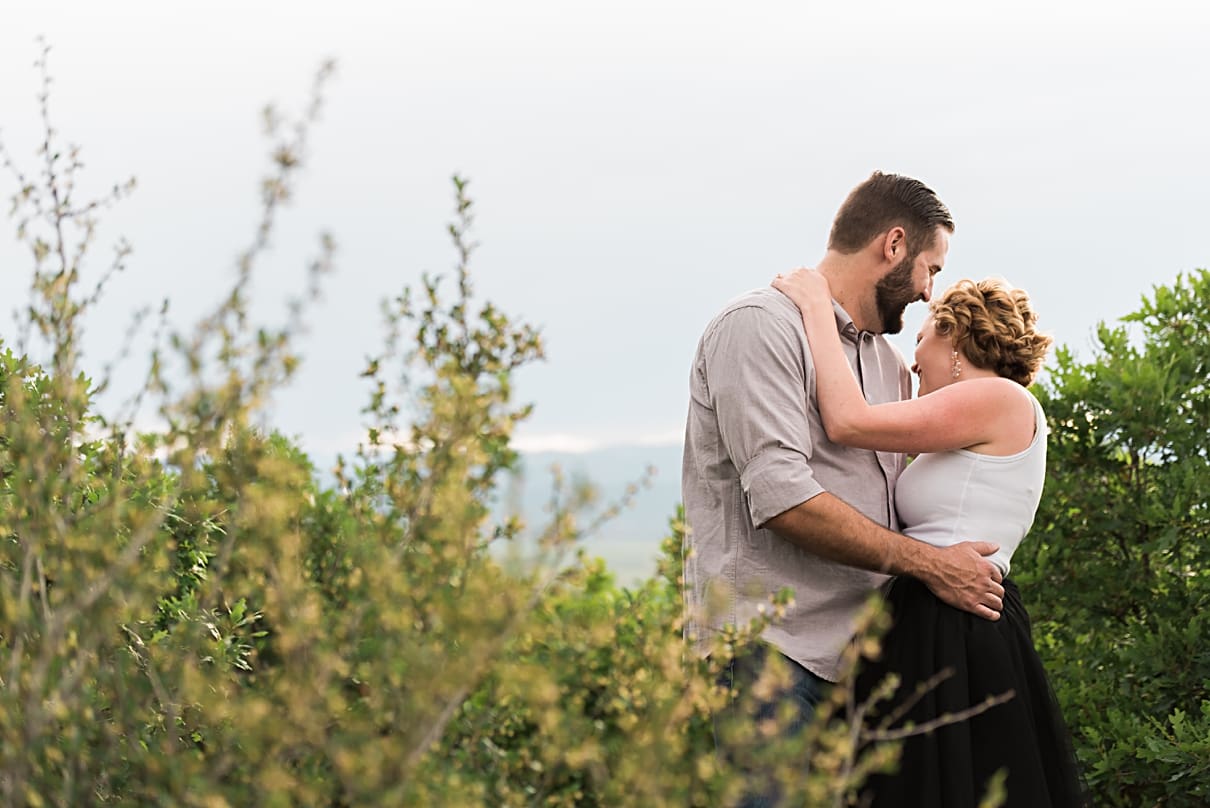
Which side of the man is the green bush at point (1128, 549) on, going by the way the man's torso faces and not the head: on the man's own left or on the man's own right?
on the man's own left

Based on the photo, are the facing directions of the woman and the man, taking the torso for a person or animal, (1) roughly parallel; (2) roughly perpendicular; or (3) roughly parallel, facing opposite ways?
roughly parallel, facing opposite ways

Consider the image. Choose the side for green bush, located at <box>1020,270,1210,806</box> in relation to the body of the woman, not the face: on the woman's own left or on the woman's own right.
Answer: on the woman's own right

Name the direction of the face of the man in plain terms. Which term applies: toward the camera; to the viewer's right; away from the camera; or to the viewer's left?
to the viewer's right

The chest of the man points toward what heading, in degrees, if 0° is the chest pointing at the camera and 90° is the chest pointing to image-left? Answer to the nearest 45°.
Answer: approximately 270°

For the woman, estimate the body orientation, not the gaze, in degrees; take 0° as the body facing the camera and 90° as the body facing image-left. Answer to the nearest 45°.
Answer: approximately 90°

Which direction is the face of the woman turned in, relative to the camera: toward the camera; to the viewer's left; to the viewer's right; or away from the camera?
to the viewer's left
